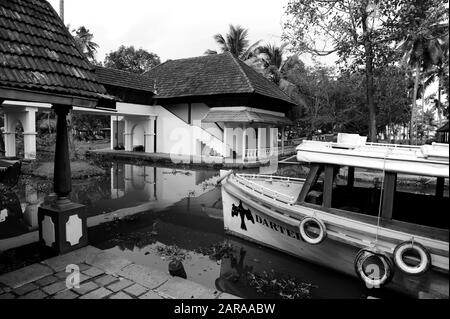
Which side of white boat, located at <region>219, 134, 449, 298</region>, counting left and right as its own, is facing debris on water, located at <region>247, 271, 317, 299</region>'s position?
left

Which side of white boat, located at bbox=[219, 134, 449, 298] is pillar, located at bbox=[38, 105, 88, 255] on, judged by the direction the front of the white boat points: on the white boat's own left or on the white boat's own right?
on the white boat's own left

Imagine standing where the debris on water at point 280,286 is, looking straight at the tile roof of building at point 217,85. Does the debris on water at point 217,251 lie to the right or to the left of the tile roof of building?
left

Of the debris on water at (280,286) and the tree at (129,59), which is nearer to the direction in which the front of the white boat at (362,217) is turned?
the tree

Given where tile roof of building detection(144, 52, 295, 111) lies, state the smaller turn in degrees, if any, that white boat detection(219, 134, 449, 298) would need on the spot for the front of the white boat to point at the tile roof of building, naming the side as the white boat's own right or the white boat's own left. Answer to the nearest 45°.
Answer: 0° — it already faces it

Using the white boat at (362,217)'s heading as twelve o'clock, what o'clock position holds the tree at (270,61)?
The tree is roughly at 1 o'clock from the white boat.

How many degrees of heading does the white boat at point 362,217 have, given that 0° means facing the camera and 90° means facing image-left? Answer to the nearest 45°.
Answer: approximately 135°

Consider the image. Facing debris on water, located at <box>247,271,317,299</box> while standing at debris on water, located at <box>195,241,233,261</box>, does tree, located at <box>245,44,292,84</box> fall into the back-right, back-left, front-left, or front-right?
back-left

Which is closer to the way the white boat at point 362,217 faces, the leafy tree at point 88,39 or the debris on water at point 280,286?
the leafy tree

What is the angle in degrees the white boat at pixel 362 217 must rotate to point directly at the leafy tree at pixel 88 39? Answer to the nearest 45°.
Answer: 0° — it already faces it

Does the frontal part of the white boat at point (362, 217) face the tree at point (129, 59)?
yes

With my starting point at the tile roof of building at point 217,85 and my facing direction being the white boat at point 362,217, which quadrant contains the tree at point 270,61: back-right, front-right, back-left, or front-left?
back-left
